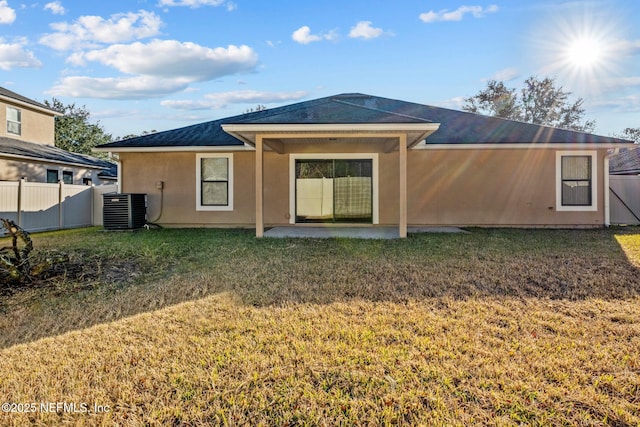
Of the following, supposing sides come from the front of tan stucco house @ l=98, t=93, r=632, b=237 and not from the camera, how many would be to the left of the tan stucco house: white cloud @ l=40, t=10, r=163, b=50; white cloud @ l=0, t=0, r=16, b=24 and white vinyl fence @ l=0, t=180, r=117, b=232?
3

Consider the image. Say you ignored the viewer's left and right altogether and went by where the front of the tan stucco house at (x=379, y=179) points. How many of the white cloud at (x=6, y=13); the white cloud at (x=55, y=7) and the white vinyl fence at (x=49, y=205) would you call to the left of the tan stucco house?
3

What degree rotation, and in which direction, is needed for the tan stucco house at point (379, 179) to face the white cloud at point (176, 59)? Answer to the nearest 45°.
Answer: approximately 45° to its left

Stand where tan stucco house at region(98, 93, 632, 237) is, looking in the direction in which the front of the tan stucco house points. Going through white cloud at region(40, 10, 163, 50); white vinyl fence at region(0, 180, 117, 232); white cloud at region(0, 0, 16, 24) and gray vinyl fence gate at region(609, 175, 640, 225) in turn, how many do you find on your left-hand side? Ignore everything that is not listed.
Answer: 3

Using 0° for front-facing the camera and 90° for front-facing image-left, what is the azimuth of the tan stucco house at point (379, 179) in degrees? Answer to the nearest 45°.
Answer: approximately 180°

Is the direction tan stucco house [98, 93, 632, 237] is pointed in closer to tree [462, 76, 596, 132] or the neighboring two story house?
the tree

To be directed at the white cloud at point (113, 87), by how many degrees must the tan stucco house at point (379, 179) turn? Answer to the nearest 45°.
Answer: approximately 45° to its left
